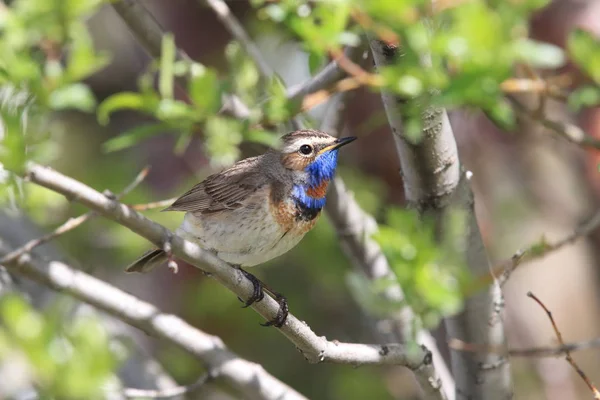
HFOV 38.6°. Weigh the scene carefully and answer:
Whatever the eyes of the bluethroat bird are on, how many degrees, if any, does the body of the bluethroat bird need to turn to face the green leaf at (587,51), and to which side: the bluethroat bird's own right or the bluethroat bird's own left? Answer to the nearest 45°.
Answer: approximately 45° to the bluethroat bird's own right

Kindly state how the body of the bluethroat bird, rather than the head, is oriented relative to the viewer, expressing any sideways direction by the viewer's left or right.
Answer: facing to the right of the viewer

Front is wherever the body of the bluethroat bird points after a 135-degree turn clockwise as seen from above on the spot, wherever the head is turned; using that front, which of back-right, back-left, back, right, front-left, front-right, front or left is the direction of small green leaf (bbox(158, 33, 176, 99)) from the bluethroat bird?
front

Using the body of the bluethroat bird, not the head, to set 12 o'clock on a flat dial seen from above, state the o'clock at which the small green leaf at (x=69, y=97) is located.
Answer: The small green leaf is roughly at 5 o'clock from the bluethroat bird.
